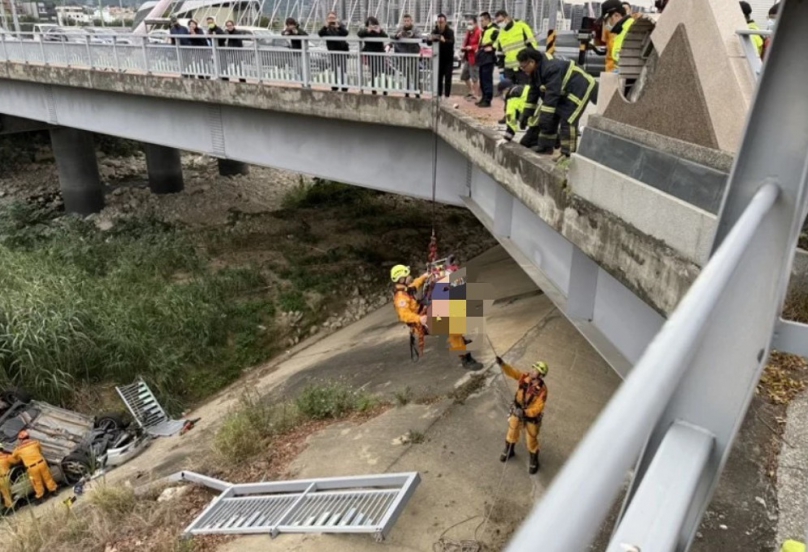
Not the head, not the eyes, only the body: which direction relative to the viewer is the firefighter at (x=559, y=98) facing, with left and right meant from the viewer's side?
facing to the left of the viewer

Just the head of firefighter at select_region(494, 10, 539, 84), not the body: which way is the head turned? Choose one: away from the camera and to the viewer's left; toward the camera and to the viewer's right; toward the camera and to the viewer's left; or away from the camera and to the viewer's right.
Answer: toward the camera and to the viewer's left

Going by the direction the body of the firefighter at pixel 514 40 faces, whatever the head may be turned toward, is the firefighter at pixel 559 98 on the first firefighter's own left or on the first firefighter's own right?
on the first firefighter's own left

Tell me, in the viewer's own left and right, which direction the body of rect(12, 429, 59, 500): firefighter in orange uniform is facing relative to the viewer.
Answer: facing away from the viewer and to the left of the viewer

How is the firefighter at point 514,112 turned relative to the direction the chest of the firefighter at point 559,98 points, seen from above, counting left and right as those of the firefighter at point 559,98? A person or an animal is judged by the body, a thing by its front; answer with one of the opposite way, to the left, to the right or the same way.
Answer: the same way

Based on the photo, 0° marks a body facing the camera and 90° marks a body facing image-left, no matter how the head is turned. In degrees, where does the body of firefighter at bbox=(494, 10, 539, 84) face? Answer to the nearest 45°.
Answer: approximately 45°

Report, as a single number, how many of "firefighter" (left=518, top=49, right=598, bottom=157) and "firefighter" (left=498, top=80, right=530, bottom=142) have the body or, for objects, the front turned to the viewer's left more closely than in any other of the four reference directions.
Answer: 2

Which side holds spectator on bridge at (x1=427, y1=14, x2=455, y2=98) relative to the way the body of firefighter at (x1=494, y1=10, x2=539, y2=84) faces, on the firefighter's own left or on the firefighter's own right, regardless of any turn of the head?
on the firefighter's own right

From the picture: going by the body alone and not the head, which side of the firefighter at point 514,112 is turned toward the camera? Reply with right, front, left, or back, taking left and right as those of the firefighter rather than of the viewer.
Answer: left

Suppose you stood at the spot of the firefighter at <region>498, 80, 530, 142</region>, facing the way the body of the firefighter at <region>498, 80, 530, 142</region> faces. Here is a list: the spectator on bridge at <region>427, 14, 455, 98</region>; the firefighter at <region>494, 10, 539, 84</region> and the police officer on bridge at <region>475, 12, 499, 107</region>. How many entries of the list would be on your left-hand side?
0

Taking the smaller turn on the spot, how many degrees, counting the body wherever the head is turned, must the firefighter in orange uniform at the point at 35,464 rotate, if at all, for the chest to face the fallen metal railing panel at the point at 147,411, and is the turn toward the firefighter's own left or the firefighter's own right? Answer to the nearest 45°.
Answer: approximately 90° to the firefighter's own right
